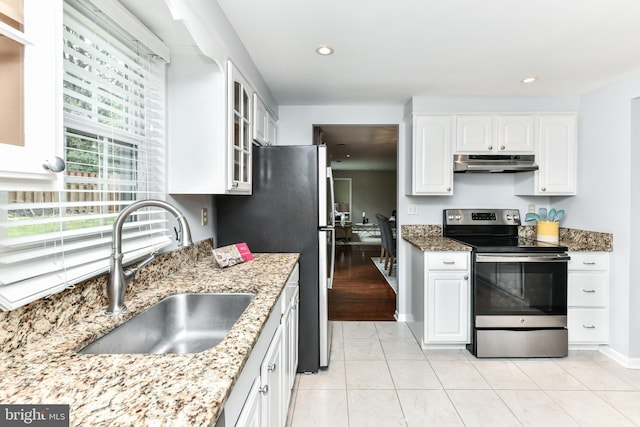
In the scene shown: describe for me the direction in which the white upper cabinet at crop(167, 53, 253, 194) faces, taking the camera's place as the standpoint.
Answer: facing to the right of the viewer

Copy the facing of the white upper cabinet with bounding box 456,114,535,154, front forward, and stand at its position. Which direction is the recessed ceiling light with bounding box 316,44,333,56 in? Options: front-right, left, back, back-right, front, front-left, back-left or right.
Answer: front-right

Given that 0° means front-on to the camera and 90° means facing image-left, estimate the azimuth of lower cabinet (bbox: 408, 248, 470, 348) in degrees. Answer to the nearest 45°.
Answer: approximately 0°

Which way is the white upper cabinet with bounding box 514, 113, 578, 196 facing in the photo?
toward the camera

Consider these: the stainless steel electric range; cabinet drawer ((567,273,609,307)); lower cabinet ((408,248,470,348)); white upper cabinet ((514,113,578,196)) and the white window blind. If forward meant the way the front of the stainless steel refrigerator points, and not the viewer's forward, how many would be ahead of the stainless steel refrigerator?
4

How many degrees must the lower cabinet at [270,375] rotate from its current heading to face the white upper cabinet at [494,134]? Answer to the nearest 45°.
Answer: approximately 45° to its left

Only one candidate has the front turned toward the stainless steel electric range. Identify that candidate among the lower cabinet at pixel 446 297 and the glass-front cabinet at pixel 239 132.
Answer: the glass-front cabinet

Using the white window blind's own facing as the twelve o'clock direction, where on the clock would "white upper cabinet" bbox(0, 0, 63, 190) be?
The white upper cabinet is roughly at 2 o'clock from the white window blind.

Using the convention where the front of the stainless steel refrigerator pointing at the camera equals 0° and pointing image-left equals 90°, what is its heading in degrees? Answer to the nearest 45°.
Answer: approximately 270°

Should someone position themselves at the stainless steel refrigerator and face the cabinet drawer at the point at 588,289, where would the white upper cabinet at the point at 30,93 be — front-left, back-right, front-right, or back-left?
back-right

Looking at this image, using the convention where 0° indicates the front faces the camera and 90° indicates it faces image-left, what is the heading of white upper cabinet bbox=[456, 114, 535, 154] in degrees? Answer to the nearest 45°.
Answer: approximately 0°

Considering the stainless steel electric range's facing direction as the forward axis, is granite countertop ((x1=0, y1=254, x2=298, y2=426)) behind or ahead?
ahead

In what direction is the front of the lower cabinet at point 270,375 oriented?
to the viewer's right
